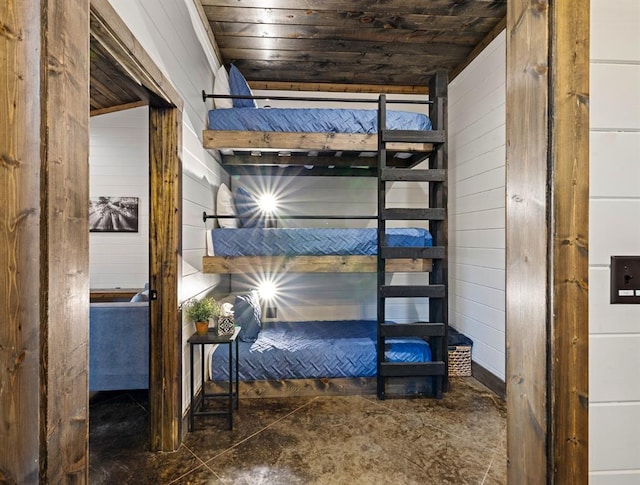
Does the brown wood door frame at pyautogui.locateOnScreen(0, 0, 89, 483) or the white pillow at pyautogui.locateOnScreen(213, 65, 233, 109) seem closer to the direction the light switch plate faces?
the brown wood door frame

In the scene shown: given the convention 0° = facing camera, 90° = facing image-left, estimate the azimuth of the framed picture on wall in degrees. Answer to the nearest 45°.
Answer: approximately 0°

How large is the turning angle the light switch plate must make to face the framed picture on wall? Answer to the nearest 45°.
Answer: approximately 90° to its right

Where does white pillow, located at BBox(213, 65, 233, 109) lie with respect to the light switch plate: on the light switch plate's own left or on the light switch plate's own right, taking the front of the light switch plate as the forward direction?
on the light switch plate's own right
